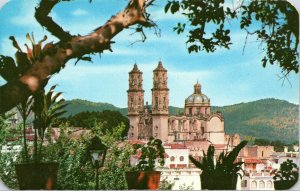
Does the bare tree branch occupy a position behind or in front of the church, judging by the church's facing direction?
in front

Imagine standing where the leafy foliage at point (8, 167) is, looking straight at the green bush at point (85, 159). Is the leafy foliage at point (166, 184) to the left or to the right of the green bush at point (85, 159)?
right

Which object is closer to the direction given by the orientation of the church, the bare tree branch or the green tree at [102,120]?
the bare tree branch

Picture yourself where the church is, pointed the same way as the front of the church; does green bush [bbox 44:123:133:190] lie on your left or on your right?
on your left

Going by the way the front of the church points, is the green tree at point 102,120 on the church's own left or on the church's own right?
on the church's own right

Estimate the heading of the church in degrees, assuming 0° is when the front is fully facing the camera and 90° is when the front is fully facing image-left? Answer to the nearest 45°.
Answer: approximately 45°
